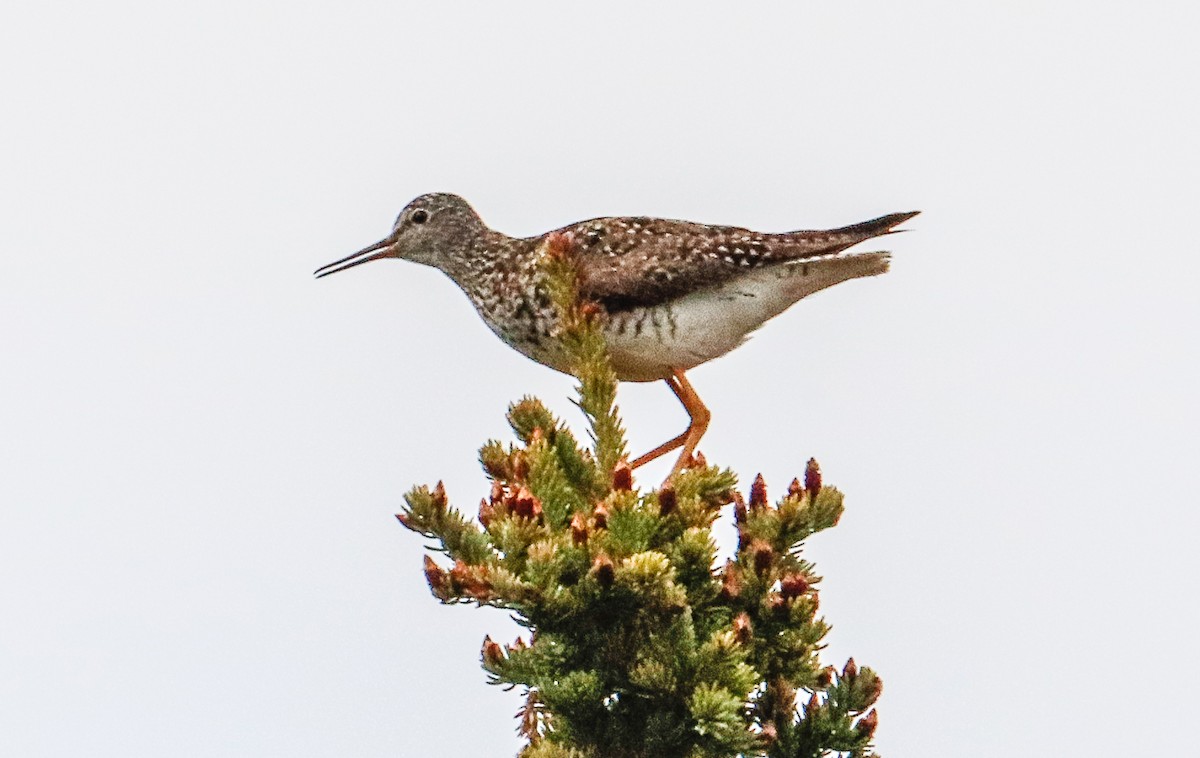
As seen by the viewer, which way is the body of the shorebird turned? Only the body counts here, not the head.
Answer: to the viewer's left
